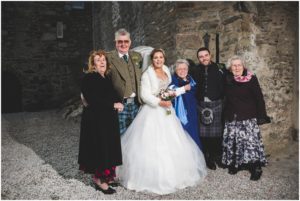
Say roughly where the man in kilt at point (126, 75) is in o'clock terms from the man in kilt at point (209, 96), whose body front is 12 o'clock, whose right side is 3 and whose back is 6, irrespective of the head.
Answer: the man in kilt at point (126, 75) is roughly at 2 o'clock from the man in kilt at point (209, 96).

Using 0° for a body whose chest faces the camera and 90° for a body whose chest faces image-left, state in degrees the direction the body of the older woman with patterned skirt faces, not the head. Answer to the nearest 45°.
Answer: approximately 0°

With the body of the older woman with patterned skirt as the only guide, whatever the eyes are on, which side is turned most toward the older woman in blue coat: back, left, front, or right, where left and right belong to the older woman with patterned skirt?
right

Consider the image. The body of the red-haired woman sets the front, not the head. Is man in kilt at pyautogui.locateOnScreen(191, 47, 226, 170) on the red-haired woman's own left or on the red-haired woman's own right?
on the red-haired woman's own left

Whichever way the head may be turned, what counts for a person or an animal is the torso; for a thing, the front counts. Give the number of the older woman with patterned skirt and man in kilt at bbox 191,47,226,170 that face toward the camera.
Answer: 2
